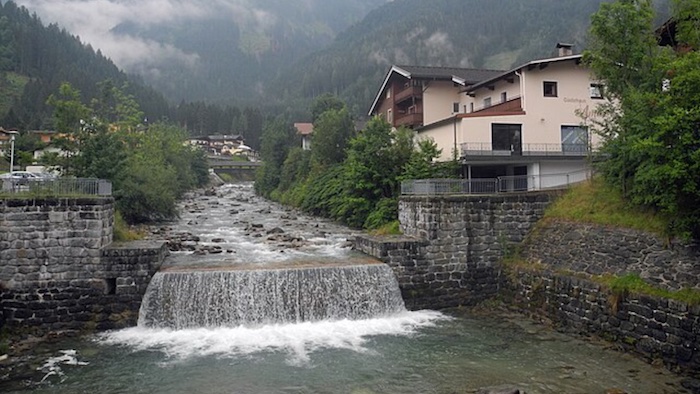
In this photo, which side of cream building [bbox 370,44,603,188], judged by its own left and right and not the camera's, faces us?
front

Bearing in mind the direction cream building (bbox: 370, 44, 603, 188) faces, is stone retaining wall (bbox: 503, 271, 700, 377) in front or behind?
in front

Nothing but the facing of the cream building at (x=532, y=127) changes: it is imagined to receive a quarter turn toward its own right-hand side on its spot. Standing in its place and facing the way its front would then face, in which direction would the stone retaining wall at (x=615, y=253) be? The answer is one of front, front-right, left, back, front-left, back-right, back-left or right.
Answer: left

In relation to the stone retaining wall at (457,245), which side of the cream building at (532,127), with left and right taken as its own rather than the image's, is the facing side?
front

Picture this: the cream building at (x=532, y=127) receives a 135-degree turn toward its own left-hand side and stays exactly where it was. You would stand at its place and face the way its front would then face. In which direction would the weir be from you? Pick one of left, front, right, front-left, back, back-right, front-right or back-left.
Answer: back

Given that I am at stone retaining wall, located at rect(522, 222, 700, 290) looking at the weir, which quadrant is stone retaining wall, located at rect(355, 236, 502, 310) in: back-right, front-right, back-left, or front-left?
front-right

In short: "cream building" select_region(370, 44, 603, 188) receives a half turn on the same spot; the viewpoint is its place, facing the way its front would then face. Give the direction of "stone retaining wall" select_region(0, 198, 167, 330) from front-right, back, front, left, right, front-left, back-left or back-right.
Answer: back-left

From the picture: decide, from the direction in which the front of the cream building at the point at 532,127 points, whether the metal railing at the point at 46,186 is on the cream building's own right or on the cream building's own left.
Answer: on the cream building's own right

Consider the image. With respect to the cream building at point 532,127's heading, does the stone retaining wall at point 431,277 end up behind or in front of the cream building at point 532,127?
in front
